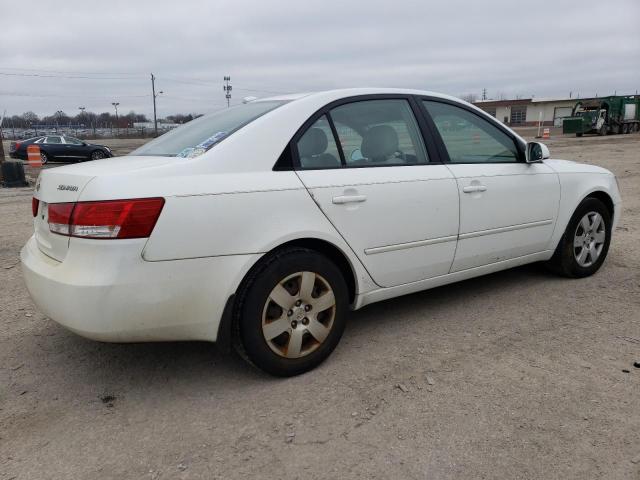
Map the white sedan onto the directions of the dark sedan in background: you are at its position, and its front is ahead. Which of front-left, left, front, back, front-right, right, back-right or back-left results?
right

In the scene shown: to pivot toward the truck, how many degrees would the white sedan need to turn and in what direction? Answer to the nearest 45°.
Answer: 0° — it already faces it

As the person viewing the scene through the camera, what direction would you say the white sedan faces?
facing away from the viewer and to the right of the viewer

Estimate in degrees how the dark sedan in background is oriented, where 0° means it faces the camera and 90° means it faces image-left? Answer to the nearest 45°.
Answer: approximately 270°

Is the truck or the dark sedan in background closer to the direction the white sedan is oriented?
the truck

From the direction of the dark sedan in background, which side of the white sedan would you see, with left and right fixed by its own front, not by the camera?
left

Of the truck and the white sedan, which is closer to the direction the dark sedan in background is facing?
the truck

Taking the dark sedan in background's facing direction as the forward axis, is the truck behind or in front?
in front

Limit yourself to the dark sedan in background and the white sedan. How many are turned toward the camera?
0
